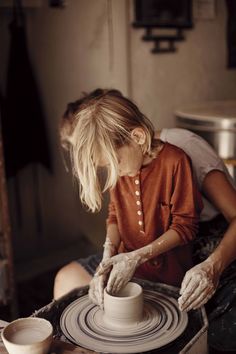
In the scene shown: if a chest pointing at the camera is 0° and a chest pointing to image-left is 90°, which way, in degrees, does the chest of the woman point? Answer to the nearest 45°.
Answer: approximately 45°

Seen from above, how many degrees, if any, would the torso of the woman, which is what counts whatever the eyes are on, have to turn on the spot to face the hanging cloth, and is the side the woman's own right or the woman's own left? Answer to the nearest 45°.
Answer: approximately 90° to the woman's own right

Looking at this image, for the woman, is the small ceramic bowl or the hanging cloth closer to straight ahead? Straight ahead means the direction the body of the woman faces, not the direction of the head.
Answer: the small ceramic bowl

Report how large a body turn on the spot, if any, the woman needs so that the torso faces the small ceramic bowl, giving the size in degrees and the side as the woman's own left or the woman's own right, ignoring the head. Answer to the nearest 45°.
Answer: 0° — they already face it
